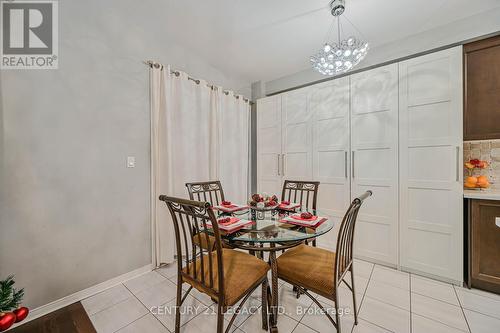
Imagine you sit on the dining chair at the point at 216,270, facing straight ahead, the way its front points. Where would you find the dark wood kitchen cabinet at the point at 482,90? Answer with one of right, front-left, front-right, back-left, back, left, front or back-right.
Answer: front-right

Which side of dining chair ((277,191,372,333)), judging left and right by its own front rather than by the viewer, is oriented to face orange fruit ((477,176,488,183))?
right

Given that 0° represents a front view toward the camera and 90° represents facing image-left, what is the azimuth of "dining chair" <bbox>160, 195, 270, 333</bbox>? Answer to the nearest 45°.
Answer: approximately 225°

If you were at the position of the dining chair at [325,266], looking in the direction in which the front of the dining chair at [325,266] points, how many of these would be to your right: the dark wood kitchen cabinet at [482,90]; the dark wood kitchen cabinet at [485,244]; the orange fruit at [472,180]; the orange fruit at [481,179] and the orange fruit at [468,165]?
5

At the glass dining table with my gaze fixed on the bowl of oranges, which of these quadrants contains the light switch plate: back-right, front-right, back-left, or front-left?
back-left

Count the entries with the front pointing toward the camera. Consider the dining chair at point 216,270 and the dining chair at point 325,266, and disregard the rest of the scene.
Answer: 0

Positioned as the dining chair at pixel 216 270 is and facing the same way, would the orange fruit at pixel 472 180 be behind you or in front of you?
in front

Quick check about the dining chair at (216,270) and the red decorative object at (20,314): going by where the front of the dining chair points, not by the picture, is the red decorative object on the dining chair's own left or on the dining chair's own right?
on the dining chair's own left

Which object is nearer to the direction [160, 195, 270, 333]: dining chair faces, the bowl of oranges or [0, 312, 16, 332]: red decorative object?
the bowl of oranges

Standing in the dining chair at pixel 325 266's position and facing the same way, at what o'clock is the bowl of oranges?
The bowl of oranges is roughly at 3 o'clock from the dining chair.

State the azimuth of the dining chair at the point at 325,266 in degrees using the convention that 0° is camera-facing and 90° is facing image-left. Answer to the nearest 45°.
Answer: approximately 135°

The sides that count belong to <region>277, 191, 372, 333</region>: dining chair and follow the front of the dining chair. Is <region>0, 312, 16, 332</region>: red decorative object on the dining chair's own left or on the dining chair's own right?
on the dining chair's own left

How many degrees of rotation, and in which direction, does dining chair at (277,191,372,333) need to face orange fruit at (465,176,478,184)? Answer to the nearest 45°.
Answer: approximately 90° to its right

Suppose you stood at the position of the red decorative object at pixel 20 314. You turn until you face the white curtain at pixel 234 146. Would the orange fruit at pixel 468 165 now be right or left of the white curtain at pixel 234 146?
right

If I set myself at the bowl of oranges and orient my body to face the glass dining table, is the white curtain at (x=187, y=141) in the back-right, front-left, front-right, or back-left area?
front-right

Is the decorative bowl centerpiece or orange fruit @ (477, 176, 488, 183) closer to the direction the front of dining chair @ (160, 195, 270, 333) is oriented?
the decorative bowl centerpiece

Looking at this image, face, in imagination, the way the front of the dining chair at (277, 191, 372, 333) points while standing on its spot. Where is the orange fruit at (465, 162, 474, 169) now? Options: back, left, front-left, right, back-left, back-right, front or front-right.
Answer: right

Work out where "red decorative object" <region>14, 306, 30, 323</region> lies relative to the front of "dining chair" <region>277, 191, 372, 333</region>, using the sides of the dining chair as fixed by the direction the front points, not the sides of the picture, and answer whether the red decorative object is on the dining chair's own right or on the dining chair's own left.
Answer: on the dining chair's own left

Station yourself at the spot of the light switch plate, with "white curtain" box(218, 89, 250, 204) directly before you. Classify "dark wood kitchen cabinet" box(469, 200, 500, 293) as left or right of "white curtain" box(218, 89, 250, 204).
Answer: right
